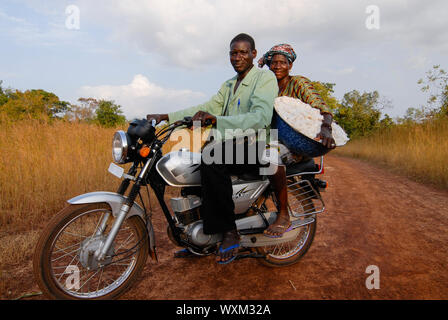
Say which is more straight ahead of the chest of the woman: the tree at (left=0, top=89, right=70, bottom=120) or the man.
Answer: the man

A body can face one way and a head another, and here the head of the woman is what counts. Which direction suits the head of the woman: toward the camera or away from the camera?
toward the camera

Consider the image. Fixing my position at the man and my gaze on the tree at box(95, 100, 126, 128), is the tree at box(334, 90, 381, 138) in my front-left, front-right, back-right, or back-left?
front-right

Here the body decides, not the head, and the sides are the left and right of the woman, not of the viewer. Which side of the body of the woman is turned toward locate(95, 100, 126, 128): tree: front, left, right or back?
right

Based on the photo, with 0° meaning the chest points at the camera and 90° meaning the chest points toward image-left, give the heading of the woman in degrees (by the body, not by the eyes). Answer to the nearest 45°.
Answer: approximately 45°

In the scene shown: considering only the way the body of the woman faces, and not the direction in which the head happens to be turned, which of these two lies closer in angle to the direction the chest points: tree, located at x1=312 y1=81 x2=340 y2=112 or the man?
the man

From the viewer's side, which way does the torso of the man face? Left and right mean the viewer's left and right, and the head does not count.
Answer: facing the viewer and to the left of the viewer

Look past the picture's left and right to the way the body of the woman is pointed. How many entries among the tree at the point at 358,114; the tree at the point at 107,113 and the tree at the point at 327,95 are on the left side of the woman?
0

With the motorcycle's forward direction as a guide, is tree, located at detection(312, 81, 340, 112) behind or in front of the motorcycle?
behind

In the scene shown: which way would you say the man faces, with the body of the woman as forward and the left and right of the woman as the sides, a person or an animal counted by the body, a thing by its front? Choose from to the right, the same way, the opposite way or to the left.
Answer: the same way

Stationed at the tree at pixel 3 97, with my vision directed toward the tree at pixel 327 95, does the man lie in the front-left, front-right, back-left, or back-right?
front-right

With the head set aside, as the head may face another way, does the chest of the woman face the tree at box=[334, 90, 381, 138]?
no
